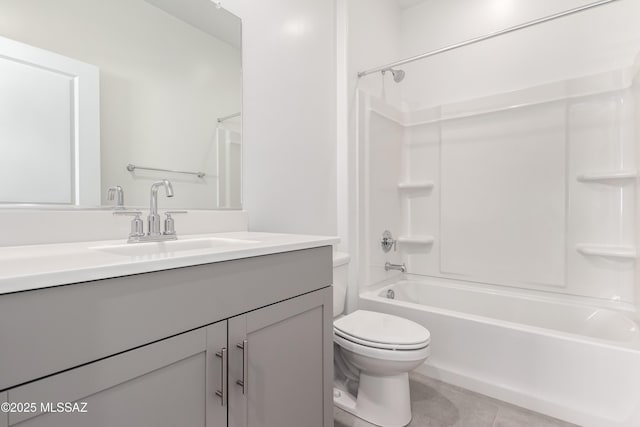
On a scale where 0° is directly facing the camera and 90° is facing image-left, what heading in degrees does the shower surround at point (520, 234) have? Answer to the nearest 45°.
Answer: approximately 45°

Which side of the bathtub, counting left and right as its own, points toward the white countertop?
front

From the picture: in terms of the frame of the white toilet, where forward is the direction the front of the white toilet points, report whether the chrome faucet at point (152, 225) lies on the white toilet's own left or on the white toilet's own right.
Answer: on the white toilet's own right

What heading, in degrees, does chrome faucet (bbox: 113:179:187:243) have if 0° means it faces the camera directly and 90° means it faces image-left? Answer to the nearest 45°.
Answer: approximately 315°

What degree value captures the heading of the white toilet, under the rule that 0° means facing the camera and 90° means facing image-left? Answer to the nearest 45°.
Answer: approximately 315°

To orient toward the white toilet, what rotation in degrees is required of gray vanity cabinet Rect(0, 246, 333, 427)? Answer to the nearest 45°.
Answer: approximately 90° to its left

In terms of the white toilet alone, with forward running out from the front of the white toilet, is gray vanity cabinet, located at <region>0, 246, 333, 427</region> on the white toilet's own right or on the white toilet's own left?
on the white toilet's own right

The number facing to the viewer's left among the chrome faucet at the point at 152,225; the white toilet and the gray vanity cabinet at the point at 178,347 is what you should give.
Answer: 0

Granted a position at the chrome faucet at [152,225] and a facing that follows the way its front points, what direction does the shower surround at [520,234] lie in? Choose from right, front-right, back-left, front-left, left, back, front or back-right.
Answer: front-left

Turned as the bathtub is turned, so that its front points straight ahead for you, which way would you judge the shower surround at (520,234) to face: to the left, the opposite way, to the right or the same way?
the same way

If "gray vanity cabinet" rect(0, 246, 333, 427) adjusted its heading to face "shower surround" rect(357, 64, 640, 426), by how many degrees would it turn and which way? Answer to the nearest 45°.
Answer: approximately 45° to its left

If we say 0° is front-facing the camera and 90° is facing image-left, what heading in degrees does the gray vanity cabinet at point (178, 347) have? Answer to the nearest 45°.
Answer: approximately 315°

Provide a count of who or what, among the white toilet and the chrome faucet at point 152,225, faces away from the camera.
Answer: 0
